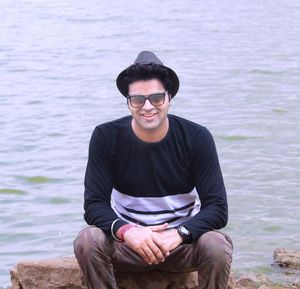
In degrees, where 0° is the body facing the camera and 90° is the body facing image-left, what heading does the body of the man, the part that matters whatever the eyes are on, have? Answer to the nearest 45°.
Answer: approximately 0°

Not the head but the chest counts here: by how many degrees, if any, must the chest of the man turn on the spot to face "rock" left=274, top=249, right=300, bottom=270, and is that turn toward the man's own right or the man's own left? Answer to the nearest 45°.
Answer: approximately 135° to the man's own left

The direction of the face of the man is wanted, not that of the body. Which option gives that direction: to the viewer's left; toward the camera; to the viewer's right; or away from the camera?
toward the camera
